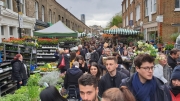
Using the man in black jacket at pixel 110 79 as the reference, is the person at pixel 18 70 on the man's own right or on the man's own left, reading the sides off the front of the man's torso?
on the man's own right

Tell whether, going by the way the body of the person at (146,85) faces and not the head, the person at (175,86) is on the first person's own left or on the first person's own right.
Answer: on the first person's own left

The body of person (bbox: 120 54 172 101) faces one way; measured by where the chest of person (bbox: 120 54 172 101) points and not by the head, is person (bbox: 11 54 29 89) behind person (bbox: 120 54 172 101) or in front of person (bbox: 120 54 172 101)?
behind

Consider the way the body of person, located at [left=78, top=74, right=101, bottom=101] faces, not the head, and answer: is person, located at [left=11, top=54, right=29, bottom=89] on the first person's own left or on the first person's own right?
on the first person's own right

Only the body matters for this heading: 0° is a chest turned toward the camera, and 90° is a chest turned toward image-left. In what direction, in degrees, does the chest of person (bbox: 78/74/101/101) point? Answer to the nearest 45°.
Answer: approximately 45°

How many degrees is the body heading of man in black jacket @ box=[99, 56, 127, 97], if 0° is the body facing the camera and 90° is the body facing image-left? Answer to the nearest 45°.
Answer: approximately 45°

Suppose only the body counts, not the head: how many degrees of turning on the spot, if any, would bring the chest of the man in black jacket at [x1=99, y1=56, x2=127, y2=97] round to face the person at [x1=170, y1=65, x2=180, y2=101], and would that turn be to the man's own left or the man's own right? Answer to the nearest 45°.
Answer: approximately 90° to the man's own left

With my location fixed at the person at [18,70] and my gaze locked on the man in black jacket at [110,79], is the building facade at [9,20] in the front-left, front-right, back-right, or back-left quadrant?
back-left
